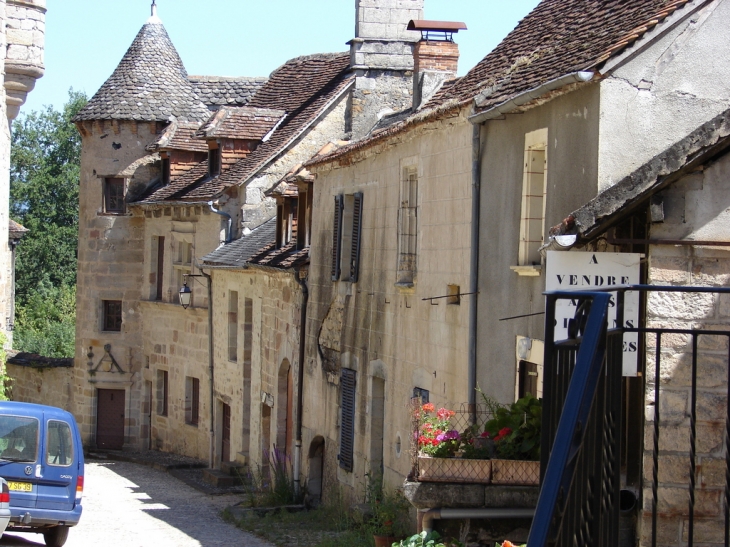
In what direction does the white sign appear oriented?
toward the camera

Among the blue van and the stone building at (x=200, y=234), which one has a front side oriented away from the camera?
the blue van

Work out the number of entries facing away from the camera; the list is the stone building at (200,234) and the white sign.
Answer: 0

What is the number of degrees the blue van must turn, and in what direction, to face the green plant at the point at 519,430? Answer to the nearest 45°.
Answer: approximately 135° to its right

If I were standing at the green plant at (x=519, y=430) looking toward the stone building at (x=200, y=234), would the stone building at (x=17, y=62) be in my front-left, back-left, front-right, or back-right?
front-left

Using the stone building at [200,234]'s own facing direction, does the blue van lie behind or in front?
in front

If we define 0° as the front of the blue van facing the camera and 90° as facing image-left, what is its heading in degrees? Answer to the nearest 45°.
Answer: approximately 180°

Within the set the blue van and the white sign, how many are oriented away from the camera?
1
